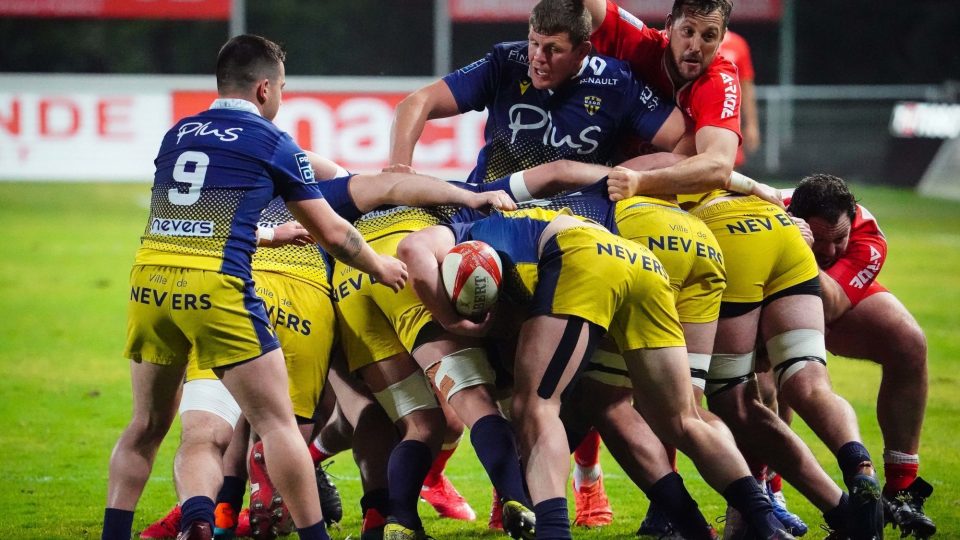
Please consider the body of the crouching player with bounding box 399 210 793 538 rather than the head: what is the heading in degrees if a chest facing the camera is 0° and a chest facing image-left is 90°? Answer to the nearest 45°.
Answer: approximately 135°

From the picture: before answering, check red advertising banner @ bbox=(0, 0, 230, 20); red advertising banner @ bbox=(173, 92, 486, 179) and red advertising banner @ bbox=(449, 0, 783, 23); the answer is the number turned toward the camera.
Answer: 3

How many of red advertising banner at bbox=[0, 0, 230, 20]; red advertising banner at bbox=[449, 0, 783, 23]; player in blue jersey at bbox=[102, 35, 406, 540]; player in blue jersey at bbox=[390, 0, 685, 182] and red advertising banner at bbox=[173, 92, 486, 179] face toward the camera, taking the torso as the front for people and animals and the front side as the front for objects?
4

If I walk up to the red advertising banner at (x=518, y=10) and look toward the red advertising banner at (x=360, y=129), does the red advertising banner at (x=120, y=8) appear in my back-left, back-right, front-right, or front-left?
front-right

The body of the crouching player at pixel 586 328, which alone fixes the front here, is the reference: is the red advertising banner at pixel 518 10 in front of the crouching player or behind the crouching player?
in front

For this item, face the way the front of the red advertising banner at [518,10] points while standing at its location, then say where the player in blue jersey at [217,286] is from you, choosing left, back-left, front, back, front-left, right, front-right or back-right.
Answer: front

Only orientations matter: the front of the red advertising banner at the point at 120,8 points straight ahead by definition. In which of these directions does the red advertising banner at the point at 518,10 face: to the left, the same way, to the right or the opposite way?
the same way

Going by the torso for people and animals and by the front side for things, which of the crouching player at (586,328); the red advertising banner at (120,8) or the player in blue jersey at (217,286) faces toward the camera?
the red advertising banner

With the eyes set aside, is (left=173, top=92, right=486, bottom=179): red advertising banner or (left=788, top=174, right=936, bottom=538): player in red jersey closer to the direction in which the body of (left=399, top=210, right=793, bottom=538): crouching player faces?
the red advertising banner

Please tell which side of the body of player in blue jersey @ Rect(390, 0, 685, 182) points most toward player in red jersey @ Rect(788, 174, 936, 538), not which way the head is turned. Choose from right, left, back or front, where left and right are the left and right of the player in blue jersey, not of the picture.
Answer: left

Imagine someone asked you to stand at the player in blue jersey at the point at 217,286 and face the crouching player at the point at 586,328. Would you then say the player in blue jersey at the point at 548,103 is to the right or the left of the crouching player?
left

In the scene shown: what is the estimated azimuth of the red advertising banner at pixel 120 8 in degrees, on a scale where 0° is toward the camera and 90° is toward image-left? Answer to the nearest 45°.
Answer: approximately 0°

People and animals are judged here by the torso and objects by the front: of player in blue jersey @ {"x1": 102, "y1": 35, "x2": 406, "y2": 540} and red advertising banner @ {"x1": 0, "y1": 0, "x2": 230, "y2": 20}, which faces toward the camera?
the red advertising banner

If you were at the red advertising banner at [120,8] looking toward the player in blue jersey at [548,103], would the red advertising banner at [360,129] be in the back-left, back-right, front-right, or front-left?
front-left

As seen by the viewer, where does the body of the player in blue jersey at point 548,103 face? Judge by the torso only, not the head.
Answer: toward the camera

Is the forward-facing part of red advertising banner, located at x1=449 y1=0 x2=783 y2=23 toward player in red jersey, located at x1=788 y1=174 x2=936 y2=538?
yes

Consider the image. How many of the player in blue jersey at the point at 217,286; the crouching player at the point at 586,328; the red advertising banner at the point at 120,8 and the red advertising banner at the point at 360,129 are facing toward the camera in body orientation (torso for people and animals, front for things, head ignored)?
2

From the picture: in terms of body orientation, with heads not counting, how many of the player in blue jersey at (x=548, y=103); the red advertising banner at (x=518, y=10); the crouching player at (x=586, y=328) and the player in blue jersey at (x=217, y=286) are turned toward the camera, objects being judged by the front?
2

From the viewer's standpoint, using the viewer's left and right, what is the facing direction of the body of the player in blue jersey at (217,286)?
facing away from the viewer and to the right of the viewer

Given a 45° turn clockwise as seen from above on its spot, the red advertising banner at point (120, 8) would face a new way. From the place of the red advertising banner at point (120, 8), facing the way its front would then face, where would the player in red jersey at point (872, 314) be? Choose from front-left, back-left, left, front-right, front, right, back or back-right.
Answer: front-left

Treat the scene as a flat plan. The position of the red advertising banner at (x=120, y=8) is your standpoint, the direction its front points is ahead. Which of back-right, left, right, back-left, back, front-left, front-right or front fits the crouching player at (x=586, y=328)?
front

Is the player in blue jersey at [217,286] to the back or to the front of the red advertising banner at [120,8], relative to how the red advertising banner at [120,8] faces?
to the front
